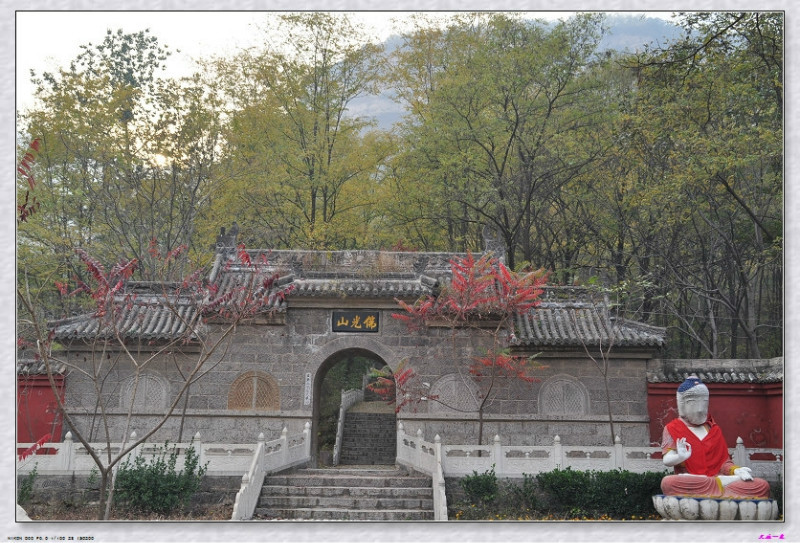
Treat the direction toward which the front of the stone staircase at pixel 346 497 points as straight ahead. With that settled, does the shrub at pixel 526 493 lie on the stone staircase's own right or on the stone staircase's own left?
on the stone staircase's own left

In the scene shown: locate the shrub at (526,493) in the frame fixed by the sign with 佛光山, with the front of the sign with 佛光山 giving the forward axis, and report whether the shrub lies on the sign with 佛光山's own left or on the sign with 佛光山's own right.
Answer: on the sign with 佛光山's own left

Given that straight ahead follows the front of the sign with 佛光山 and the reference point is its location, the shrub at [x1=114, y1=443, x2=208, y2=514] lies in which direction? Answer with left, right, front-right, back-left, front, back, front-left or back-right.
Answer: front-right

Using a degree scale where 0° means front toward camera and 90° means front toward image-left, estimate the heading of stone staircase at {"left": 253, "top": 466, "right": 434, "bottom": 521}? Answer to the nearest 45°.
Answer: approximately 0°

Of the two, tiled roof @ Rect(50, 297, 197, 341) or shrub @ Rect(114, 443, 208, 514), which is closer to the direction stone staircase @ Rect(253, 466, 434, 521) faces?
the shrub

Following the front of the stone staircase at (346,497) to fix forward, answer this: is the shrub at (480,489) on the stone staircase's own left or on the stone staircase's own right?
on the stone staircase's own left

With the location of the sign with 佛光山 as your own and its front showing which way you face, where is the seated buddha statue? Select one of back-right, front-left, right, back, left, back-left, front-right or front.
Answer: front-left

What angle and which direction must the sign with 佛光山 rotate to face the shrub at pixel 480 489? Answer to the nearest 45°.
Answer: approximately 45° to its left

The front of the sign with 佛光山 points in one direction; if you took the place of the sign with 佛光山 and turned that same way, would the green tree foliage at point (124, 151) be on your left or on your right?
on your right

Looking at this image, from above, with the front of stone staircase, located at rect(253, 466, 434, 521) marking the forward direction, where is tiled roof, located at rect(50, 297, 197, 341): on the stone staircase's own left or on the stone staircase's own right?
on the stone staircase's own right

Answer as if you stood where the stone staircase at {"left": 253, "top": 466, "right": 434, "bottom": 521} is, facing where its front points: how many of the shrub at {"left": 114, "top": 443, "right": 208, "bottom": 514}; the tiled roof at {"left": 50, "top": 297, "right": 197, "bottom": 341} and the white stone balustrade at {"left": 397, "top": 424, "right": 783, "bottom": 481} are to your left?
1

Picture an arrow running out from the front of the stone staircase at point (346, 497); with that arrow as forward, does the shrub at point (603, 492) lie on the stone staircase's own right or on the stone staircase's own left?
on the stone staircase's own left

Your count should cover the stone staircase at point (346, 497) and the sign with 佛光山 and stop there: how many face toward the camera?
2

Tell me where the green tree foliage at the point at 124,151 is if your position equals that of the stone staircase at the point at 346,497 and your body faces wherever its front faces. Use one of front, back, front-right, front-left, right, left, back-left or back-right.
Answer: back-right
